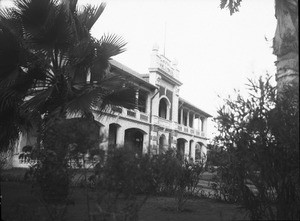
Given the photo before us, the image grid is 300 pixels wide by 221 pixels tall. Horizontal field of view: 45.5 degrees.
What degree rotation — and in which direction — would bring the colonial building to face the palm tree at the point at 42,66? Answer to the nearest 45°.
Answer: approximately 45° to its right
